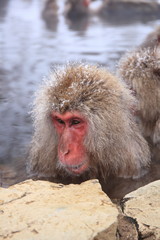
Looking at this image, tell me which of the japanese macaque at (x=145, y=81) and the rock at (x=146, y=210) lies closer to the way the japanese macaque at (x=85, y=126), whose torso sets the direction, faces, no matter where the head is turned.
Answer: the rock

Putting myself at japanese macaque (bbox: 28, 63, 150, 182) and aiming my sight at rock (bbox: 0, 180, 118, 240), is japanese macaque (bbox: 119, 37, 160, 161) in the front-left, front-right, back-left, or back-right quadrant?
back-left

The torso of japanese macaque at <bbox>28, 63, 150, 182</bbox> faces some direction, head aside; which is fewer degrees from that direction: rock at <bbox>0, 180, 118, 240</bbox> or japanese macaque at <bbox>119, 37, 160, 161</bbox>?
the rock

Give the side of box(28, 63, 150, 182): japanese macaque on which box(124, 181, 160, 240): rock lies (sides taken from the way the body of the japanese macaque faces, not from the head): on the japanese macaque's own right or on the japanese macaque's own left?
on the japanese macaque's own left

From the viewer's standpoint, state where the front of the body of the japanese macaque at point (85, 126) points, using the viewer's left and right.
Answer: facing the viewer and to the left of the viewer

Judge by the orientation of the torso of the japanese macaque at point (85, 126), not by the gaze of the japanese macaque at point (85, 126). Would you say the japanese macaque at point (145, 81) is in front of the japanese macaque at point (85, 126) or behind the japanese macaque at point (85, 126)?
behind

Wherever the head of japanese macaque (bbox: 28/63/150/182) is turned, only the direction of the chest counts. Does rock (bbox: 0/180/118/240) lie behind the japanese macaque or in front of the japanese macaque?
in front

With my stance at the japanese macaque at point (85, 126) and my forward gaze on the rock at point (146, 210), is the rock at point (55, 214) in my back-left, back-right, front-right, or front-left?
front-right
